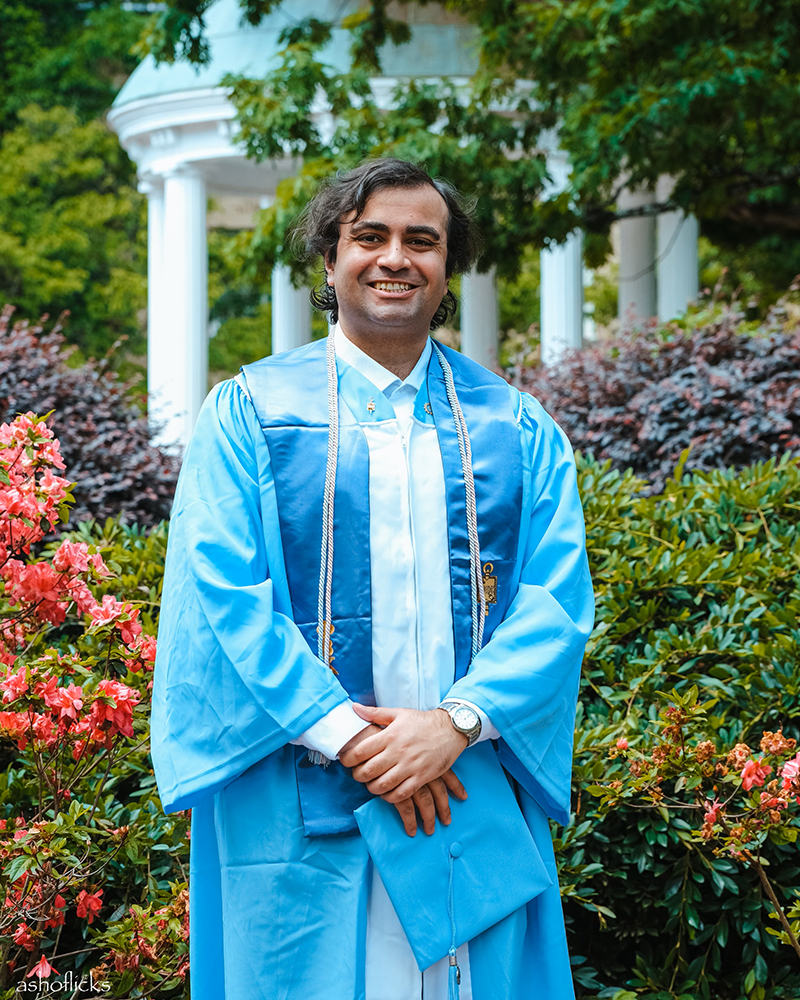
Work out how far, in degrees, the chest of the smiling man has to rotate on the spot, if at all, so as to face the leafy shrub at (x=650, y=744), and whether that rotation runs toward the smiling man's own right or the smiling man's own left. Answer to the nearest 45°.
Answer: approximately 135° to the smiling man's own left

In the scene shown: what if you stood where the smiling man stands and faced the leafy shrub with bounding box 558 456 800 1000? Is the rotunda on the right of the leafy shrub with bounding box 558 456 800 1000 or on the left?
left

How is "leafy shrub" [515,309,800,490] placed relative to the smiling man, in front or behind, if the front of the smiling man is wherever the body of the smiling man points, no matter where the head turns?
behind

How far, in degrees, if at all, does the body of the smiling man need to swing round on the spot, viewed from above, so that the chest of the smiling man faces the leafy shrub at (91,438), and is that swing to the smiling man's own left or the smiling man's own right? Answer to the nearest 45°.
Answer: approximately 180°

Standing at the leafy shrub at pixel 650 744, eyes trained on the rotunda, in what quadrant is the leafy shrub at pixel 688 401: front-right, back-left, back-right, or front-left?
front-right

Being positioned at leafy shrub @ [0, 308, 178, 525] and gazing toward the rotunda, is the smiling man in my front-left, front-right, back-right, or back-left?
back-right

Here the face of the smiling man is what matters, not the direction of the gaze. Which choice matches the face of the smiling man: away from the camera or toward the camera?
toward the camera

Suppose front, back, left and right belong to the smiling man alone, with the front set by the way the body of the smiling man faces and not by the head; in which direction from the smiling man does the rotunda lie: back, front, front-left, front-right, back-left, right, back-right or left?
back

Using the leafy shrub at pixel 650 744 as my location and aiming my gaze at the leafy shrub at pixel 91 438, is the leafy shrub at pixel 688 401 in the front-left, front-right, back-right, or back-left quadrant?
front-right

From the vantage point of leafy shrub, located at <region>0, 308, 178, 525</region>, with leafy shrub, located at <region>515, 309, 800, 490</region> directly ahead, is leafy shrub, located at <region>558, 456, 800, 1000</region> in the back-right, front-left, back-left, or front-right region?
front-right

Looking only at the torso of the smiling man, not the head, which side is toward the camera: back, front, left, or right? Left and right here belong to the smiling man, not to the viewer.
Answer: front
